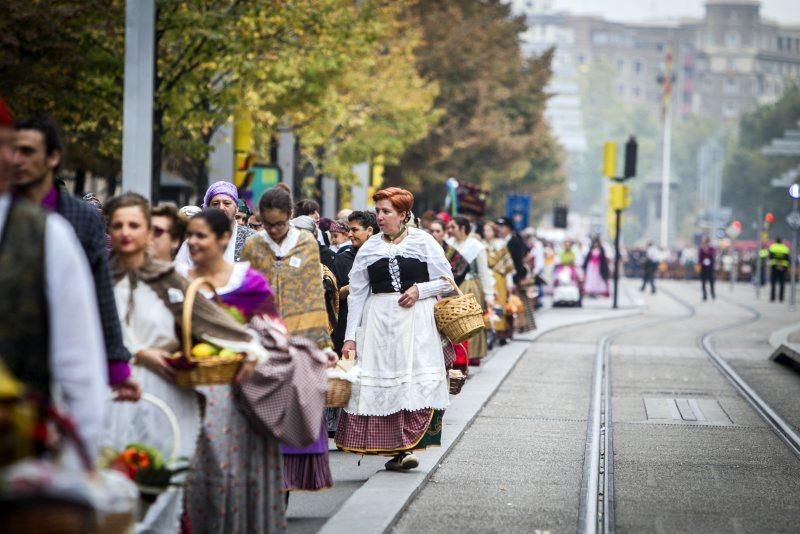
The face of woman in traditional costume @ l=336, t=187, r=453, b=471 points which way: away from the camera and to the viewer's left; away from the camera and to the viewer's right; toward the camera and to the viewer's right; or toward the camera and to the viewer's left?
toward the camera and to the viewer's left

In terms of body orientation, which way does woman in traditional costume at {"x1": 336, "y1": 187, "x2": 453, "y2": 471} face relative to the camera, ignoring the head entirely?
toward the camera

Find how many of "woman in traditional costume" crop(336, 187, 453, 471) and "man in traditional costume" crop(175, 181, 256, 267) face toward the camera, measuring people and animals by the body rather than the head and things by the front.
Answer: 2

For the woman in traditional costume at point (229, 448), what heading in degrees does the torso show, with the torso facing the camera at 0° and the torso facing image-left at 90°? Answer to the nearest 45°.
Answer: approximately 45°

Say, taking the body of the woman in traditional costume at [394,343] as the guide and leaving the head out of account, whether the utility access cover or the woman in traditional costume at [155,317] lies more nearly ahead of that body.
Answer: the woman in traditional costume

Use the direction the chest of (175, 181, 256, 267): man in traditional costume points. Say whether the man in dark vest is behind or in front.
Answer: in front

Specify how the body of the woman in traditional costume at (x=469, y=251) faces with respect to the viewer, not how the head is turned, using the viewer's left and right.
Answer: facing the viewer and to the left of the viewer

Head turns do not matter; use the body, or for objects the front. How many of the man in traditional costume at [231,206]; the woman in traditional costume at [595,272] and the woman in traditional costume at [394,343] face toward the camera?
3

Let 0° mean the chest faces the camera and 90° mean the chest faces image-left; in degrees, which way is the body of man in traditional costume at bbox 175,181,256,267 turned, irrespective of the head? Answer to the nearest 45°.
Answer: approximately 0°

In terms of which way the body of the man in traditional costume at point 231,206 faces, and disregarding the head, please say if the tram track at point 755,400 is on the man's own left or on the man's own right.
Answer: on the man's own left

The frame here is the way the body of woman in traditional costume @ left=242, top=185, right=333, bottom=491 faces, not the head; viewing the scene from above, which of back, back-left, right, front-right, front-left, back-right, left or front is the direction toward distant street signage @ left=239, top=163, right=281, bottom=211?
back

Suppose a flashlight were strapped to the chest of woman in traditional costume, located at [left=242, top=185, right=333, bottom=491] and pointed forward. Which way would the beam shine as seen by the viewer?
toward the camera

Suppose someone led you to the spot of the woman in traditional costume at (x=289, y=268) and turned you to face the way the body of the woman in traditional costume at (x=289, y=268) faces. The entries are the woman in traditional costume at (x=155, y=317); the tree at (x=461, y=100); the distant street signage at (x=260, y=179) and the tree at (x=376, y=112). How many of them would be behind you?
3

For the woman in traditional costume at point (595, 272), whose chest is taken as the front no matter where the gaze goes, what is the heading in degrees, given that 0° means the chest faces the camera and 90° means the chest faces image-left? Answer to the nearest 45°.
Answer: approximately 0°

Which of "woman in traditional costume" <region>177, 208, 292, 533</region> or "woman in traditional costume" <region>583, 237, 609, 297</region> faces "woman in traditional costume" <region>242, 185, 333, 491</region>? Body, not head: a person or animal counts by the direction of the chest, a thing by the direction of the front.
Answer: "woman in traditional costume" <region>583, 237, 609, 297</region>

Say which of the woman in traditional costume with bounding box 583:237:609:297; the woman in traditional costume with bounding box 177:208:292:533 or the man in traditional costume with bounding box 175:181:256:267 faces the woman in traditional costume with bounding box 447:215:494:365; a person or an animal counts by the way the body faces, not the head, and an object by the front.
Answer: the woman in traditional costume with bounding box 583:237:609:297
